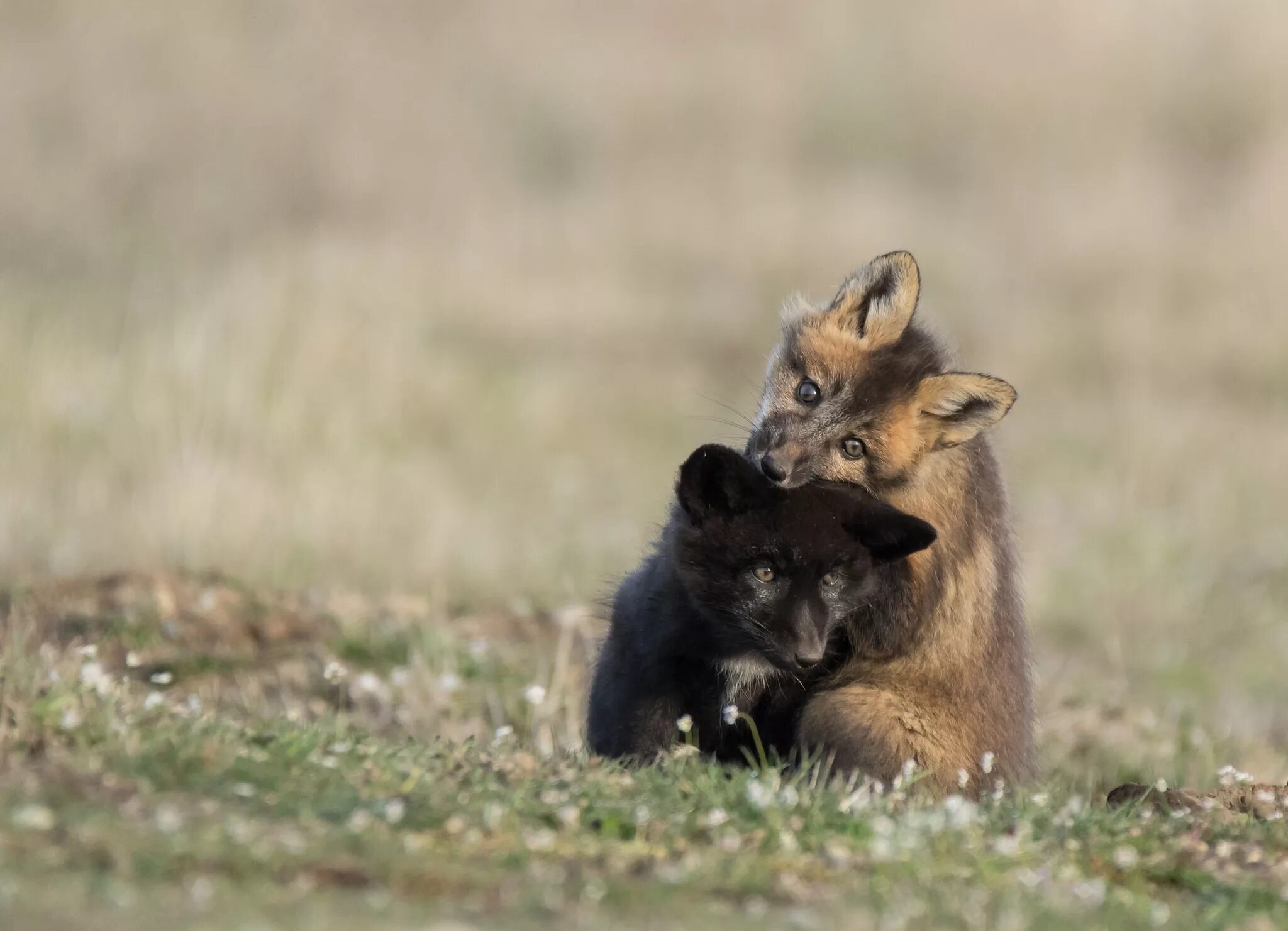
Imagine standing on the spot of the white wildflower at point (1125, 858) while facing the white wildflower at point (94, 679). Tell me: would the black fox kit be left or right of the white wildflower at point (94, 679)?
right

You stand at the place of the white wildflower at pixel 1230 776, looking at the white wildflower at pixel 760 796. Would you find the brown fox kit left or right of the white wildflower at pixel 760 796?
right

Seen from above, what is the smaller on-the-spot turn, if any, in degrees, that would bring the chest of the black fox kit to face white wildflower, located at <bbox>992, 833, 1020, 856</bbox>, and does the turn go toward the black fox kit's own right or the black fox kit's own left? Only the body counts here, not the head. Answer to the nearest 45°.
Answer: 0° — it already faces it

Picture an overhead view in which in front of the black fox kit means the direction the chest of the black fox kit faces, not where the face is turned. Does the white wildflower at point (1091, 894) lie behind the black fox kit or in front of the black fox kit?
in front

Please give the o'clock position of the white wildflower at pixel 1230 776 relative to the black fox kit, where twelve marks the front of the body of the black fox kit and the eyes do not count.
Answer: The white wildflower is roughly at 10 o'clock from the black fox kit.

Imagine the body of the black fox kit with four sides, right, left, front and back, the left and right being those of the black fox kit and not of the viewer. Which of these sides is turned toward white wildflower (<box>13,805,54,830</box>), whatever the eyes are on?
right

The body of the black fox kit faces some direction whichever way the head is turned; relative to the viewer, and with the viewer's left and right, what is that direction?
facing the viewer and to the right of the viewer

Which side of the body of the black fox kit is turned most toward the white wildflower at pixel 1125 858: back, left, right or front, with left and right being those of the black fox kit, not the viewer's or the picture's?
front

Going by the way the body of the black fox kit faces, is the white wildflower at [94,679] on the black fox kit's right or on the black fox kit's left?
on the black fox kit's right

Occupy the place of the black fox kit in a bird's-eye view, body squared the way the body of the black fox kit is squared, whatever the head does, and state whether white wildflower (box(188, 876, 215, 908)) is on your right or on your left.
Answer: on your right

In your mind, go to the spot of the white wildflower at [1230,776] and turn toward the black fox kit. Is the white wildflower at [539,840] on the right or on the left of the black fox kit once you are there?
left

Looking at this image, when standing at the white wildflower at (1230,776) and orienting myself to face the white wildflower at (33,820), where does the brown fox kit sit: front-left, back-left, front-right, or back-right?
front-right

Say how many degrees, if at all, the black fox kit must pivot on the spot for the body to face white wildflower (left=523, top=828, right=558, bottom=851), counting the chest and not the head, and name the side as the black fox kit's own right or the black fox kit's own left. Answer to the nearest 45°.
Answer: approximately 45° to the black fox kit's own right
